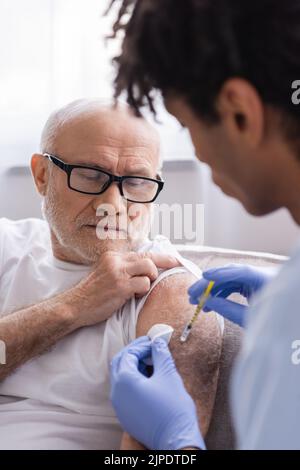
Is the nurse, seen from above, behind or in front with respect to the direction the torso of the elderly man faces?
in front

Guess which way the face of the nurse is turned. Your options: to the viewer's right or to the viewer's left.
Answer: to the viewer's left

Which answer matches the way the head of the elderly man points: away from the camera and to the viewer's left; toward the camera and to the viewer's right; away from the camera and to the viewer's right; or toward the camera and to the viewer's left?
toward the camera and to the viewer's right

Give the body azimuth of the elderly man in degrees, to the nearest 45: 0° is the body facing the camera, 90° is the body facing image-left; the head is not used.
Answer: approximately 0°
